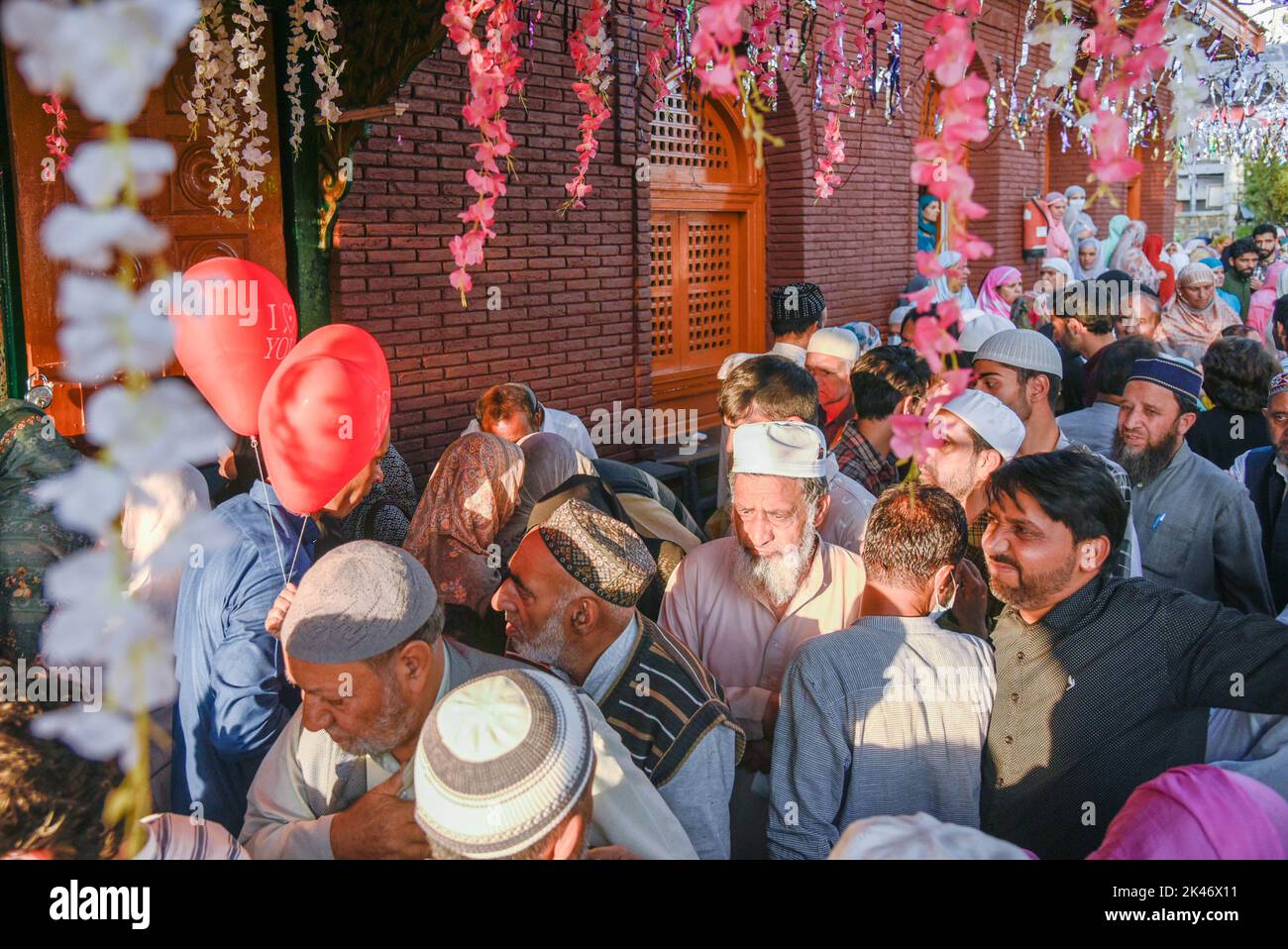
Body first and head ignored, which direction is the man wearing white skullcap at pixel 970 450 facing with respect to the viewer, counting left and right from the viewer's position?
facing to the left of the viewer

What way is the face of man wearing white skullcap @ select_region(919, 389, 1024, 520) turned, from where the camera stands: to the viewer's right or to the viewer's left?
to the viewer's left

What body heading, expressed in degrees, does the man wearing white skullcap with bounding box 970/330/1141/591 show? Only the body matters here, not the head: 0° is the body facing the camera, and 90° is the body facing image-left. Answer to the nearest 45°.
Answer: approximately 45°

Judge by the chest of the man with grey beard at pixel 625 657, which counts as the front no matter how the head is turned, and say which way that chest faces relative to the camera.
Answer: to the viewer's left

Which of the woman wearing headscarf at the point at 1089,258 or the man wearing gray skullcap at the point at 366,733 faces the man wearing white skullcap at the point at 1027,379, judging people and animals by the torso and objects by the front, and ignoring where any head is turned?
the woman wearing headscarf

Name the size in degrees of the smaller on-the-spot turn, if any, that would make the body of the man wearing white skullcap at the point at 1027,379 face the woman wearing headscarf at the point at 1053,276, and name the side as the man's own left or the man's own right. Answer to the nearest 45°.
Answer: approximately 135° to the man's own right

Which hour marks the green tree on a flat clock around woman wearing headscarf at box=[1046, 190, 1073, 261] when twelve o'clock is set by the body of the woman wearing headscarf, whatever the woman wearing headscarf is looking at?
The green tree is roughly at 8 o'clock from the woman wearing headscarf.
